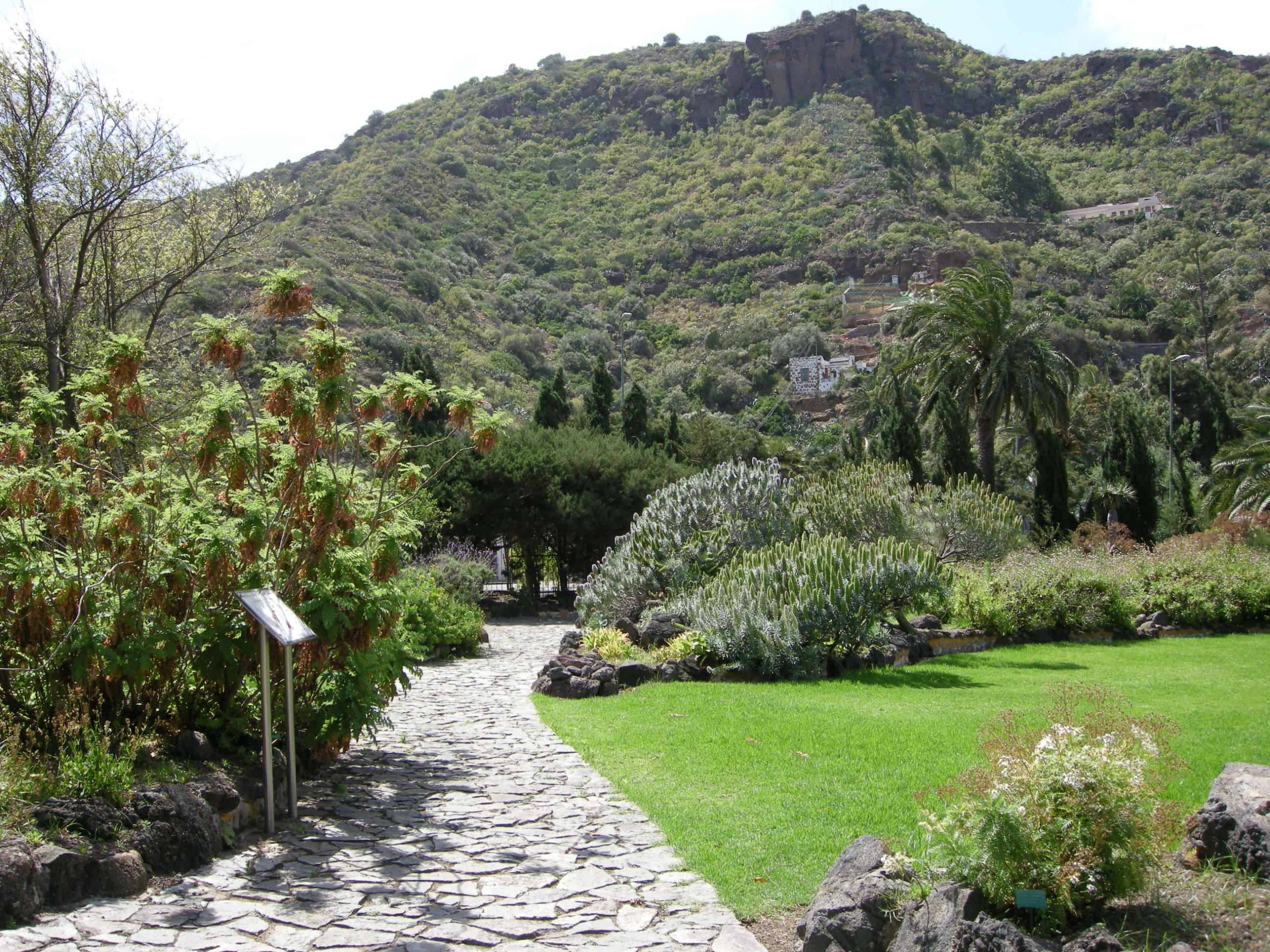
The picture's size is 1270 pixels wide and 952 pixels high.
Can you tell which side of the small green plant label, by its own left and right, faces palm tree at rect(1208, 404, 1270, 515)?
back

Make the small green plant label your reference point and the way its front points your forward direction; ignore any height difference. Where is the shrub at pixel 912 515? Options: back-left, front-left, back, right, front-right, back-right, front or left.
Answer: back

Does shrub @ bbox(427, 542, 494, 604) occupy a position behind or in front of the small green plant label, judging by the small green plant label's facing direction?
behind

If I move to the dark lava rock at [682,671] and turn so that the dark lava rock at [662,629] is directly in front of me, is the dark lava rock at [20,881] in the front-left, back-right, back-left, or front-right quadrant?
back-left

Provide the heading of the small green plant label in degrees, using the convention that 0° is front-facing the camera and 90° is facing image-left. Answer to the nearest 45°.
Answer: approximately 0°

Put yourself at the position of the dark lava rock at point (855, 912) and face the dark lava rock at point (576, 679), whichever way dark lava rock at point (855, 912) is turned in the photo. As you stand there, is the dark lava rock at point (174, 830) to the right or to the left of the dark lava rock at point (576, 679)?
left

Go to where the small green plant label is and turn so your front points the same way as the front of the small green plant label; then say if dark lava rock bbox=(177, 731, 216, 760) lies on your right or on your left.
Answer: on your right

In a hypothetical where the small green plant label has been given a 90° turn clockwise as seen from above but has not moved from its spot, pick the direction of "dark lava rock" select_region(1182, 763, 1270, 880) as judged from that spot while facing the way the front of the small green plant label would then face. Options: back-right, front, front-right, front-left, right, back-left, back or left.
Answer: back-right

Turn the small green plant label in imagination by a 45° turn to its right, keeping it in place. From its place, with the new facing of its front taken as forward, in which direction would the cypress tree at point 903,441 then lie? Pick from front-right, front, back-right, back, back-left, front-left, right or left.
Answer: back-right

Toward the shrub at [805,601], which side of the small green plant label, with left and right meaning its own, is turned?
back

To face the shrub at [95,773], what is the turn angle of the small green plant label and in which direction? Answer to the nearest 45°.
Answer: approximately 90° to its right

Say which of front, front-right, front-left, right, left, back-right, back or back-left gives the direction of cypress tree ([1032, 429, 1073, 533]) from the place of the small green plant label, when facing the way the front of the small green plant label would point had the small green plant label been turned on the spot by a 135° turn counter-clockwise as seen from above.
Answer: front-left
